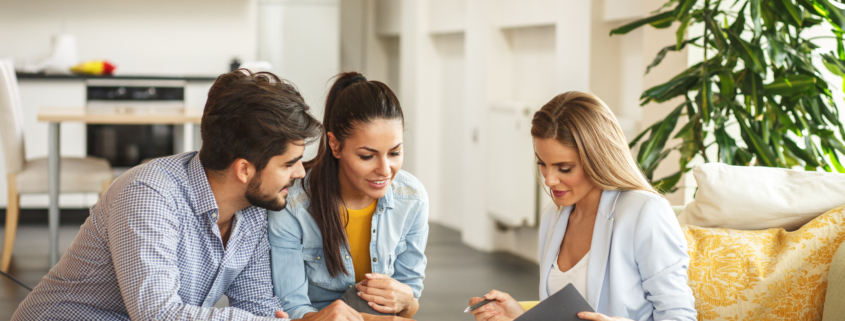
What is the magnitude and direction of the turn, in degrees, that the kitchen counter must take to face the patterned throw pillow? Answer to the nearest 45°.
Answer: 0° — it already faces it

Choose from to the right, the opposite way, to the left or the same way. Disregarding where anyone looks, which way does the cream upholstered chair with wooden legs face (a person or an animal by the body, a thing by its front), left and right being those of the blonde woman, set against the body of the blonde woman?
the opposite way

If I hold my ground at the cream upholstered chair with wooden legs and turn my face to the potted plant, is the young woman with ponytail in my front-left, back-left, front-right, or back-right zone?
front-right

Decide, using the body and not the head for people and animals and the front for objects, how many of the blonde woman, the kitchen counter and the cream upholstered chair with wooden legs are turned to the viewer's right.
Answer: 1

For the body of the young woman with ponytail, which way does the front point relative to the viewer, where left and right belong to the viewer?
facing the viewer and to the right of the viewer

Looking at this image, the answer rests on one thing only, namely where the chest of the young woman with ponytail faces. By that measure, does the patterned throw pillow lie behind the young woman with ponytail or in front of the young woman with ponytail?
in front

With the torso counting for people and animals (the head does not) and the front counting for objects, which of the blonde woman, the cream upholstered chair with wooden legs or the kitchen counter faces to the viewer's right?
the cream upholstered chair with wooden legs

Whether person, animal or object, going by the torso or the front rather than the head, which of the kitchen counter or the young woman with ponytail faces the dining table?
the kitchen counter

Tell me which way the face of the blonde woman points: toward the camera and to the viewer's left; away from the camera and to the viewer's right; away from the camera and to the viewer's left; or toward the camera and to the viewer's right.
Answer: toward the camera and to the viewer's left

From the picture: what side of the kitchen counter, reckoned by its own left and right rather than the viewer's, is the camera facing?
front

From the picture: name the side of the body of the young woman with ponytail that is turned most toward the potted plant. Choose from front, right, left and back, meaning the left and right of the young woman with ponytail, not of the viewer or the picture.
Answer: left

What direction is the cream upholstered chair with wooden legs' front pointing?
to the viewer's right

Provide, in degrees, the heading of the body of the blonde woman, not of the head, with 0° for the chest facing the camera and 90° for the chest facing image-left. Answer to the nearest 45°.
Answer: approximately 45°

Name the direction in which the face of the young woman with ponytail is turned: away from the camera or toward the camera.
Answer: toward the camera
